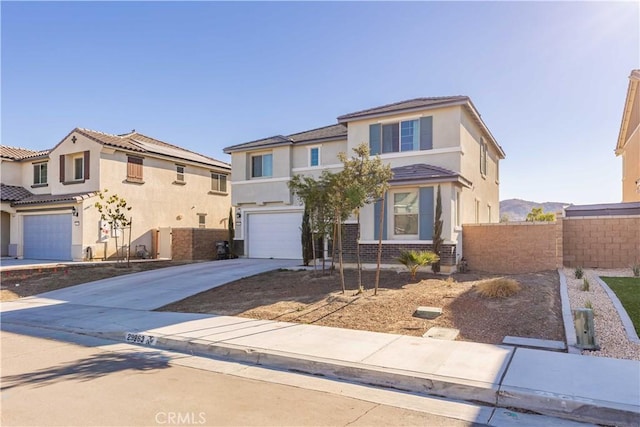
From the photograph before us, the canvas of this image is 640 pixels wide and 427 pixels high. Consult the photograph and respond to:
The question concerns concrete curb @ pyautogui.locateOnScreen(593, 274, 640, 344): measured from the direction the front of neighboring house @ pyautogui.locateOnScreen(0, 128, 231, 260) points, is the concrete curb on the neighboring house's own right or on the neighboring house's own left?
on the neighboring house's own left

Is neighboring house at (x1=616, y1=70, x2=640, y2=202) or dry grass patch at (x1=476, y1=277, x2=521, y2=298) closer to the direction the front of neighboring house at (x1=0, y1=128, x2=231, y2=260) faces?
the dry grass patch

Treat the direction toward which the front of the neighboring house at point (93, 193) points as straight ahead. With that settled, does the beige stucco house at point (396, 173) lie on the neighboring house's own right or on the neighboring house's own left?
on the neighboring house's own left

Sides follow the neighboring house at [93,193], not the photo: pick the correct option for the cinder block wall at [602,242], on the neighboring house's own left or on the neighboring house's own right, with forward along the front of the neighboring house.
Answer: on the neighboring house's own left

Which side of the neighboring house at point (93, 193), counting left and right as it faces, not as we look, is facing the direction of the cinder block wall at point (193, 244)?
left

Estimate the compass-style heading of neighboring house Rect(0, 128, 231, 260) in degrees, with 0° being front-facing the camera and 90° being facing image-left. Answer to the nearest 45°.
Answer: approximately 45°

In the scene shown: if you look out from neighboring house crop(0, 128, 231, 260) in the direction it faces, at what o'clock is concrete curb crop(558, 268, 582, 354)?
The concrete curb is roughly at 10 o'clock from the neighboring house.

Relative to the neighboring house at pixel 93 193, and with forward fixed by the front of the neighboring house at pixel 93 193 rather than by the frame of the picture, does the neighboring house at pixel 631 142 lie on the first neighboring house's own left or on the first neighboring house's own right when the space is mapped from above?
on the first neighboring house's own left

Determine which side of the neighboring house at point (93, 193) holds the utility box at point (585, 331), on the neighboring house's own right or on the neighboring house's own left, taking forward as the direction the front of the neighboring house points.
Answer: on the neighboring house's own left
